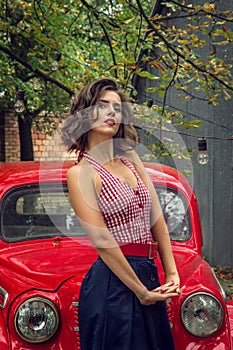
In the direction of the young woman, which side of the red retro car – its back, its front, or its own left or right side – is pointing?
front

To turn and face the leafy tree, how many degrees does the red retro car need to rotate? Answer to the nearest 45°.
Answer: approximately 180°

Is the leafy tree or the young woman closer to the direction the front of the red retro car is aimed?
the young woman

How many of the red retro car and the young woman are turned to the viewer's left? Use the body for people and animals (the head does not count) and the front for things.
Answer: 0

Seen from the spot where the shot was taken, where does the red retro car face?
facing the viewer

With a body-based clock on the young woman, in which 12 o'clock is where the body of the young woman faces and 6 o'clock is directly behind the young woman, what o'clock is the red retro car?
The red retro car is roughly at 7 o'clock from the young woman.

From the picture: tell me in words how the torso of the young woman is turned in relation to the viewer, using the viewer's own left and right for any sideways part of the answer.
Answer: facing the viewer and to the right of the viewer
